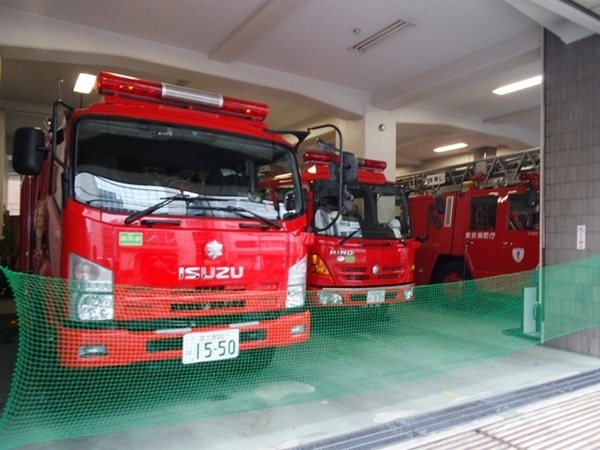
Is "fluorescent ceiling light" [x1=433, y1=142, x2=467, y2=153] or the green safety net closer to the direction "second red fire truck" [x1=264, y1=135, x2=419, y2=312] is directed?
the green safety net

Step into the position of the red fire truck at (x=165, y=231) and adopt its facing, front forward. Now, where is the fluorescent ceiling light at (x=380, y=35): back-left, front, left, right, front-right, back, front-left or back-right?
left

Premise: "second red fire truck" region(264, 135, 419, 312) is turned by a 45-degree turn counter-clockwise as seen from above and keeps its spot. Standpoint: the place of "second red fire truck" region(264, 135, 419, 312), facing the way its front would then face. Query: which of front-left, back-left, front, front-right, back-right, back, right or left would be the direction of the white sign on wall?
front

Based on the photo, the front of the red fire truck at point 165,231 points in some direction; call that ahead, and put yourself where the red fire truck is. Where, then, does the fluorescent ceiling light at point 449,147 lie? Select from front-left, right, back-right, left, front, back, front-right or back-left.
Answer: left

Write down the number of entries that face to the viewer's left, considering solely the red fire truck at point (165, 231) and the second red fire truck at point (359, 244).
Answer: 0

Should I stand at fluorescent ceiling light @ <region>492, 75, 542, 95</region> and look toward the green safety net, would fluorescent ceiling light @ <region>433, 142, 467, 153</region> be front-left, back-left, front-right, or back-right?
back-right

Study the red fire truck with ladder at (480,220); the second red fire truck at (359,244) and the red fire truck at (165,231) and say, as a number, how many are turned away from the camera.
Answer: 0

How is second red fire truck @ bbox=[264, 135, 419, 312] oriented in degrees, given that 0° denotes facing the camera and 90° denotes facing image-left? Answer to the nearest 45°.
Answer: approximately 315°

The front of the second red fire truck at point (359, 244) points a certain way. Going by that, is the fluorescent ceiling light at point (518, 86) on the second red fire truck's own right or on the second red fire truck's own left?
on the second red fire truck's own left

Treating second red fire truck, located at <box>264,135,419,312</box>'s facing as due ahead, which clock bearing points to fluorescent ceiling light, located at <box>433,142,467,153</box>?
The fluorescent ceiling light is roughly at 8 o'clock from the second red fire truck.

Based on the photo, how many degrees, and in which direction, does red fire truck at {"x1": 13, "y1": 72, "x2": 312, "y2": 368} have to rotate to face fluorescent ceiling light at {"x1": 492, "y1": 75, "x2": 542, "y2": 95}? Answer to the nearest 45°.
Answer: approximately 90° to its left

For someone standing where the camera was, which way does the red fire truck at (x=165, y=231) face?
facing the viewer and to the right of the viewer

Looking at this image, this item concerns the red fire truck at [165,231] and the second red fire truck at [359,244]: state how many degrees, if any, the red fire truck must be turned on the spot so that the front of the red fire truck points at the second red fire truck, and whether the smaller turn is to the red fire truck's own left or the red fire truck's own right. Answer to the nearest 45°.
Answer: approximately 90° to the red fire truck's own left

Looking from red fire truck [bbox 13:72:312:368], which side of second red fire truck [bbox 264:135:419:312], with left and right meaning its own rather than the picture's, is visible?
right

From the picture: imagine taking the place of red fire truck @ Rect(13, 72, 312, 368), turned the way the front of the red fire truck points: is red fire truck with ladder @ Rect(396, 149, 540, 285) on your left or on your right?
on your left
